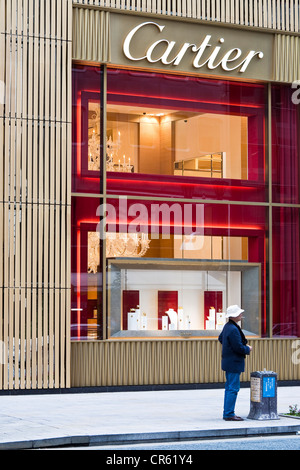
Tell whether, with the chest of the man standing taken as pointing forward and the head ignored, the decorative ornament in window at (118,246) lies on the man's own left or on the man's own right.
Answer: on the man's own left
